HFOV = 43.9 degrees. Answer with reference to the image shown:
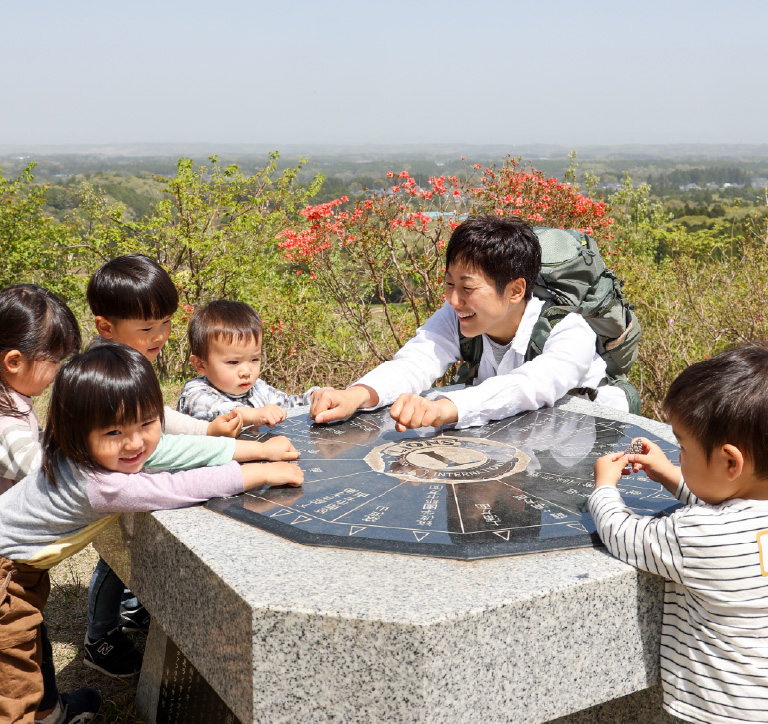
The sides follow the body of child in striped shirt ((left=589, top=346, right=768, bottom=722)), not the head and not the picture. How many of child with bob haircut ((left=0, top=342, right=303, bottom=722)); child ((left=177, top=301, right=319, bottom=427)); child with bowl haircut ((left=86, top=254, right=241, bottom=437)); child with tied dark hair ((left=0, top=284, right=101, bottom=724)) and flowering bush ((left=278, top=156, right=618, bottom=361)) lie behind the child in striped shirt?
0

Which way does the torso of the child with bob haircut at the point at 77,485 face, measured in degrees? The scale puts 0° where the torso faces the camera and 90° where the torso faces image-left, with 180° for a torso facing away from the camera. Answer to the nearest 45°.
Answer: approximately 270°

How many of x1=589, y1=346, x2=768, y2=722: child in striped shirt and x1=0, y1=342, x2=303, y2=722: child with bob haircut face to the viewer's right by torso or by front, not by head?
1

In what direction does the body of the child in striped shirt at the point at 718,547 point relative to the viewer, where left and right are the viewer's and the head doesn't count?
facing away from the viewer and to the left of the viewer

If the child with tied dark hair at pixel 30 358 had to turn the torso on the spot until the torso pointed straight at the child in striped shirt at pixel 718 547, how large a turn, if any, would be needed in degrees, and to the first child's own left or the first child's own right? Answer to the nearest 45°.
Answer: approximately 45° to the first child's own right

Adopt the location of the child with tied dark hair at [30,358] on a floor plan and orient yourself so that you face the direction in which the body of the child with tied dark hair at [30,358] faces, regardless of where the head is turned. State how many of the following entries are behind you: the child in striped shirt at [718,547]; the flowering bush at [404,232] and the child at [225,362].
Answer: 0

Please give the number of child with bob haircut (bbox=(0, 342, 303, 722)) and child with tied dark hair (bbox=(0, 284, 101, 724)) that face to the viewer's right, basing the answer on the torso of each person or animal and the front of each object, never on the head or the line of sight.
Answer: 2

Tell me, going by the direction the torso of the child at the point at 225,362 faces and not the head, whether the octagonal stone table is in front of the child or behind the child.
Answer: in front

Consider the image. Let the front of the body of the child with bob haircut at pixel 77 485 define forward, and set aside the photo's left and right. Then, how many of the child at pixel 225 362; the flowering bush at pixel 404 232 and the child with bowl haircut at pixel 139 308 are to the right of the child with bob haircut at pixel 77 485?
0

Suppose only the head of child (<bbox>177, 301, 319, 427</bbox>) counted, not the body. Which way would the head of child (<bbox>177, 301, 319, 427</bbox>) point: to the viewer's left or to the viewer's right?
to the viewer's right

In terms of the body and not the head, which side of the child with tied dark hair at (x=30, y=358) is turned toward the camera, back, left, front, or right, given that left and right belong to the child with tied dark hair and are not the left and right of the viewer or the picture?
right

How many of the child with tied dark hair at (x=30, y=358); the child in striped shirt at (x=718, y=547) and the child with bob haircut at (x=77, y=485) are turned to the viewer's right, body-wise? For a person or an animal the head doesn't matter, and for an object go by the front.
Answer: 2

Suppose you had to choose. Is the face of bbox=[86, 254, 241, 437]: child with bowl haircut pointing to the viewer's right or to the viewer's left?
to the viewer's right

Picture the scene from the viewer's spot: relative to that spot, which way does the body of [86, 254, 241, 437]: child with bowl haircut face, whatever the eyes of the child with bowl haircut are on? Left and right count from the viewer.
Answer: facing the viewer and to the right of the viewer

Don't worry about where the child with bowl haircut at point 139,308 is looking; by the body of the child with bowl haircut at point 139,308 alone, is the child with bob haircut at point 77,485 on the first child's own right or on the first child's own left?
on the first child's own right
